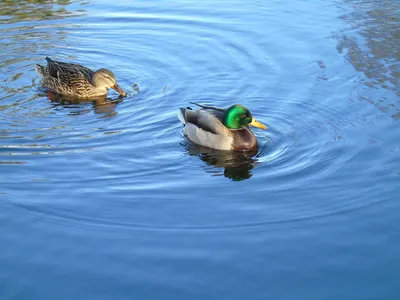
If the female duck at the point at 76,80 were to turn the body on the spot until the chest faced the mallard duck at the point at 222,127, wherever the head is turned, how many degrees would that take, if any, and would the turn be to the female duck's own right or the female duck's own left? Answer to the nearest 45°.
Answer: approximately 45° to the female duck's own right

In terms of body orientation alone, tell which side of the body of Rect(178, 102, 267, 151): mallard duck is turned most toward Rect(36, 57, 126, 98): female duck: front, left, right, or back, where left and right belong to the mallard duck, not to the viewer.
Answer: back

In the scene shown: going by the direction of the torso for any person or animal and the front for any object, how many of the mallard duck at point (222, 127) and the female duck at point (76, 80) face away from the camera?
0

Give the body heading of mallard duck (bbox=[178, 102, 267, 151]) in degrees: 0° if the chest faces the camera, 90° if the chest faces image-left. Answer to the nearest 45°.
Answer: approximately 315°

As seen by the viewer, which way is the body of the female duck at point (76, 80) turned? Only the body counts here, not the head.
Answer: to the viewer's right
